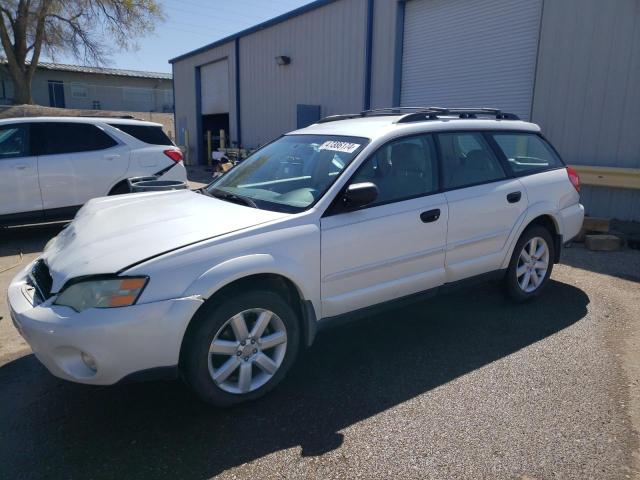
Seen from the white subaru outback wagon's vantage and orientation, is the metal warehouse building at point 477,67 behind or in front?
behind

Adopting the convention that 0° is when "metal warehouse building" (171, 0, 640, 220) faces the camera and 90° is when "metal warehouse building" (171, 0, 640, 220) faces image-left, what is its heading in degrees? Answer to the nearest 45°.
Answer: approximately 45°

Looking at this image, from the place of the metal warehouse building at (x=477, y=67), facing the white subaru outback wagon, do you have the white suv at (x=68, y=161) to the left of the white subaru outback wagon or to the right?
right

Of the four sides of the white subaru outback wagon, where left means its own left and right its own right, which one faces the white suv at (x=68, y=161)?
right

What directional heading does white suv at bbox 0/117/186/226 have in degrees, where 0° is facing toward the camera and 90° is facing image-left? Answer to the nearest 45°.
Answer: approximately 90°

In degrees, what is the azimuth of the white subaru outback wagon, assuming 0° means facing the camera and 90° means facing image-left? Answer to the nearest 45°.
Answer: approximately 45°

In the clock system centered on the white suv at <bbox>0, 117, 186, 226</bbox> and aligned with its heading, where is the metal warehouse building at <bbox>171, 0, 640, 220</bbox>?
The metal warehouse building is roughly at 6 o'clock from the white suv.

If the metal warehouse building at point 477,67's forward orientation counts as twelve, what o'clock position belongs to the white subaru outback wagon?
The white subaru outback wagon is roughly at 11 o'clock from the metal warehouse building.
